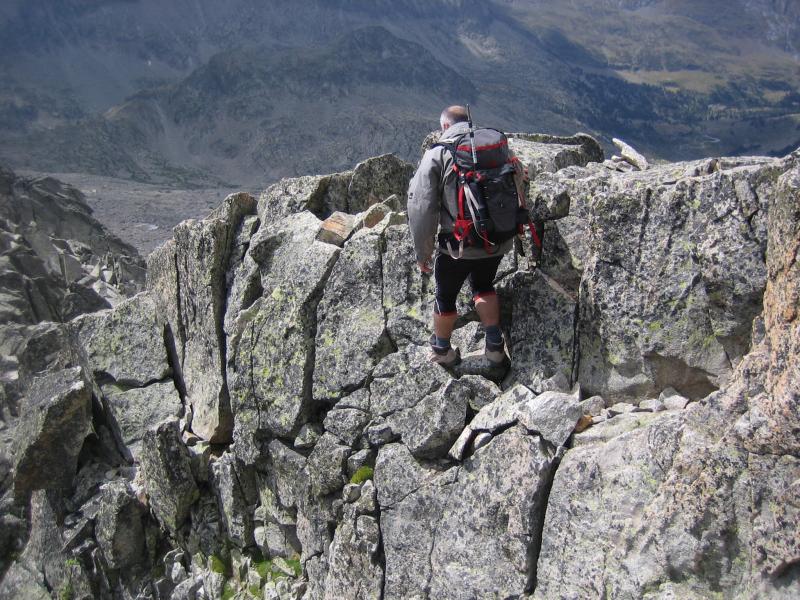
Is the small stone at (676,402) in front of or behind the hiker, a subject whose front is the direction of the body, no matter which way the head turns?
behind

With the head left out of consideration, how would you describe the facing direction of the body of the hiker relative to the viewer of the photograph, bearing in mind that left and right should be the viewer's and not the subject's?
facing away from the viewer and to the left of the viewer

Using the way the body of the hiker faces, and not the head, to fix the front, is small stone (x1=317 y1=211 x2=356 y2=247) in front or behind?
in front
